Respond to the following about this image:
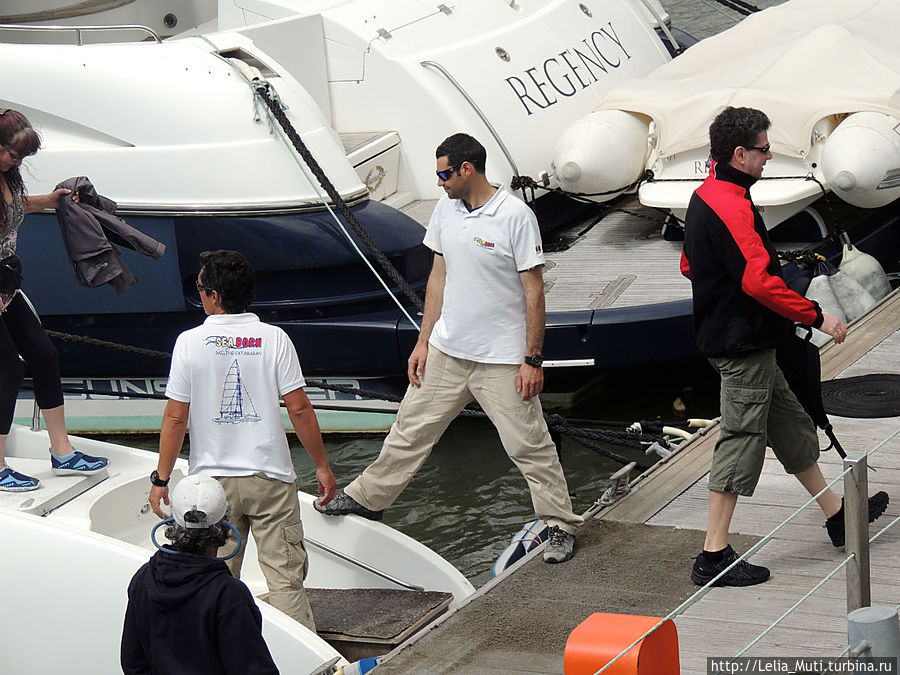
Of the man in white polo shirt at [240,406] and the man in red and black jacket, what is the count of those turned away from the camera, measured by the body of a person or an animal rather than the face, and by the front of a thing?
1

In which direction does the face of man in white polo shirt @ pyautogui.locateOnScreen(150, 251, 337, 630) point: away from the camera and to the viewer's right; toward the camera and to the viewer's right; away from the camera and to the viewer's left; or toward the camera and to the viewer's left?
away from the camera and to the viewer's left

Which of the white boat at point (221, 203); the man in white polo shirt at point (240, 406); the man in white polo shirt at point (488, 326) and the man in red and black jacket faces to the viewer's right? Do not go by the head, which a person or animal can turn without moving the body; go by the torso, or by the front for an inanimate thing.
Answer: the man in red and black jacket

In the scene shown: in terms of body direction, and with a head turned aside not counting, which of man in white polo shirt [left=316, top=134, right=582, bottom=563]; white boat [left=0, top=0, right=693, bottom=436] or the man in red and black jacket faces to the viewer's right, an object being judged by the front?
the man in red and black jacket

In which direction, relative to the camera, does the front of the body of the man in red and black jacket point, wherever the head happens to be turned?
to the viewer's right

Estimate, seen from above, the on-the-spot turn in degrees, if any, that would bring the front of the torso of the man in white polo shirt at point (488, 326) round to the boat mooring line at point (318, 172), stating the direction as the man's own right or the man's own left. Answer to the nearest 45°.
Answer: approximately 135° to the man's own right

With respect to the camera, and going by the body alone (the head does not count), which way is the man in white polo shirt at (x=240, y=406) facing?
away from the camera

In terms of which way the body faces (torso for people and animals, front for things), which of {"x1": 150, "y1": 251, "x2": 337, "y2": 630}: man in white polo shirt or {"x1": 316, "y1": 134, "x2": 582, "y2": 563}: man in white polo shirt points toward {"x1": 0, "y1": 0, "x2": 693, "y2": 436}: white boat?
the {"x1": 150, "y1": 251, "x2": 337, "y2": 630}: man in white polo shirt

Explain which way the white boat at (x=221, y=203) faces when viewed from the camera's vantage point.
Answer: facing away from the viewer and to the left of the viewer

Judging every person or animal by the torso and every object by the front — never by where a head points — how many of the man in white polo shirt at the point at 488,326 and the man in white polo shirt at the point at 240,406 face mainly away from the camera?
1

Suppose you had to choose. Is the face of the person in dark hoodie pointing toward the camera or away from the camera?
away from the camera
